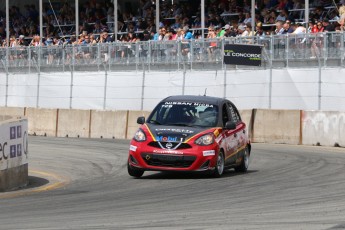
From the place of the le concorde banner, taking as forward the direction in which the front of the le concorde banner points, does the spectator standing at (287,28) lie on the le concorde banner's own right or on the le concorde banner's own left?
on the le concorde banner's own left

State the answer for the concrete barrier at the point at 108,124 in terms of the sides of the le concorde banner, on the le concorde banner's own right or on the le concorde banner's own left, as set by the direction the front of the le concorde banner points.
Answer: on the le concorde banner's own right

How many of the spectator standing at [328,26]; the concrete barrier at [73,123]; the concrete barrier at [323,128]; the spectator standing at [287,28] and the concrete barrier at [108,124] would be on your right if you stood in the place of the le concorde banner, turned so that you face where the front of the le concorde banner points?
2

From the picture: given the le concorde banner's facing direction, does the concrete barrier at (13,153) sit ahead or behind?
ahead

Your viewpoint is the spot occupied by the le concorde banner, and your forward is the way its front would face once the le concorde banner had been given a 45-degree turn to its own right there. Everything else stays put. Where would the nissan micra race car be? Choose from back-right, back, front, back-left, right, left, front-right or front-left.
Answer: front-left

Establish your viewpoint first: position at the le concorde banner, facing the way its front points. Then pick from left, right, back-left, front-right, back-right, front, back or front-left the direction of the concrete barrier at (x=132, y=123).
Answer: right

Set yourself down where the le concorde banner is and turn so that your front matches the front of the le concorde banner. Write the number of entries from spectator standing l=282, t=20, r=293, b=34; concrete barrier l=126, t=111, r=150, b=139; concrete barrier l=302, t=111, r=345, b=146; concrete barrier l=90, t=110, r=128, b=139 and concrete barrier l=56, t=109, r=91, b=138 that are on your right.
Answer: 3

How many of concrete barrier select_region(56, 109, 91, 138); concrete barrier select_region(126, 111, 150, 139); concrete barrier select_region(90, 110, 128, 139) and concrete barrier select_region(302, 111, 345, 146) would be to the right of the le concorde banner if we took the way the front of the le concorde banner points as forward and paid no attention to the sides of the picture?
3

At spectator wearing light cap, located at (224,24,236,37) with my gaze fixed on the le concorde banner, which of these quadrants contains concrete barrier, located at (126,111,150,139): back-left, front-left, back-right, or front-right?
front-right

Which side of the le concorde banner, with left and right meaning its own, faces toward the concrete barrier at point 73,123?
right

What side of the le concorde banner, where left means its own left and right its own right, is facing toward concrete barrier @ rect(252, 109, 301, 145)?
front

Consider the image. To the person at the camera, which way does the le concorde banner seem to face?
facing the viewer

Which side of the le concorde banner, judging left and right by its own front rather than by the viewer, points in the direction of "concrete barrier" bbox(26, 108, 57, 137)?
right

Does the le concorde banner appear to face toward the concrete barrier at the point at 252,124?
yes

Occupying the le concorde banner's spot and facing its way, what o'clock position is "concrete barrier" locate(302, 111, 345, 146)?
The concrete barrier is roughly at 11 o'clock from the le concorde banner.

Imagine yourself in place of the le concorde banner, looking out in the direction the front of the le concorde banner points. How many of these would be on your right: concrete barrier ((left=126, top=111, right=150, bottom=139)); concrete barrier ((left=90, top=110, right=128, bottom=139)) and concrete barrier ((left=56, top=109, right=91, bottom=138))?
3
